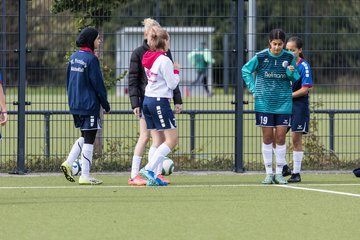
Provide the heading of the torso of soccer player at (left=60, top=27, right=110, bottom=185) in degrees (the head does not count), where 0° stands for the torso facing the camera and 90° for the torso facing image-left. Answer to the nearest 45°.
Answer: approximately 225°

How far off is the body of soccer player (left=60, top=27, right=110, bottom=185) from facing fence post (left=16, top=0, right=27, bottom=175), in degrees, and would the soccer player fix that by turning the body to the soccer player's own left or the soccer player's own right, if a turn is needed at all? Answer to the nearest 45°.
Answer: approximately 90° to the soccer player's own left

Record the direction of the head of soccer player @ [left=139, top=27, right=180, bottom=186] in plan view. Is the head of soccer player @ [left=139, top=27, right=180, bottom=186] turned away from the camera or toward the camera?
away from the camera

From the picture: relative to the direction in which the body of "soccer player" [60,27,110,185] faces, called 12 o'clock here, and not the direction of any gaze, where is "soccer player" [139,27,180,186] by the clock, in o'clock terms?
"soccer player" [139,27,180,186] is roughly at 2 o'clock from "soccer player" [60,27,110,185].

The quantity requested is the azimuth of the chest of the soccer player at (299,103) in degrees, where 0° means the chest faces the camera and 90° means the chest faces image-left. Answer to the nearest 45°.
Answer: approximately 45°

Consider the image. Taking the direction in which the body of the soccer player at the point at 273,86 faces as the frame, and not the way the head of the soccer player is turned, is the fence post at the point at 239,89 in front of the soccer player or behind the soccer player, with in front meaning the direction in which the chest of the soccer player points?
behind
